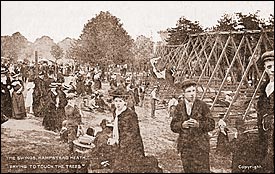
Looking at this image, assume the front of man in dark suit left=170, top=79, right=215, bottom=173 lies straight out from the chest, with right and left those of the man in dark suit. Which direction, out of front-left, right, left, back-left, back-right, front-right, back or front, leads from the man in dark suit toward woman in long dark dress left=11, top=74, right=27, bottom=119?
right

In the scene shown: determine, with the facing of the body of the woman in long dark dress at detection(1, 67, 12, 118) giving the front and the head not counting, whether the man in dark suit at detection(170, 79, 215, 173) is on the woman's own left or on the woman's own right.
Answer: on the woman's own left

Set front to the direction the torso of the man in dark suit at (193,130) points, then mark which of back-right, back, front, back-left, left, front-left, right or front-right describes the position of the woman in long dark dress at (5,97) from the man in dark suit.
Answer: right

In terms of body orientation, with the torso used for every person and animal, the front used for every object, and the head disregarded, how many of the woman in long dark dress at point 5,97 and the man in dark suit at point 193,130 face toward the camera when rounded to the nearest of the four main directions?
2

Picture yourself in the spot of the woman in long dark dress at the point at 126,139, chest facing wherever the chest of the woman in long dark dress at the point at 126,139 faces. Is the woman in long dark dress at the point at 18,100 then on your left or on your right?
on your right

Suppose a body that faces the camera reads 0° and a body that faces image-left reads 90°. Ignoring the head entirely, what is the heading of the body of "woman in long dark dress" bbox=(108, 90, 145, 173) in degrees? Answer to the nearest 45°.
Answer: approximately 45°

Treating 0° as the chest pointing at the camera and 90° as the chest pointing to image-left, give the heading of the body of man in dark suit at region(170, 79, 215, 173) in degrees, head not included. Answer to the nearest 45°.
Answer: approximately 0°

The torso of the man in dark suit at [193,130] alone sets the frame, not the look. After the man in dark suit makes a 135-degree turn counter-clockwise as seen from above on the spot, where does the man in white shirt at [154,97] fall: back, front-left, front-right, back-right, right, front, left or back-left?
left
